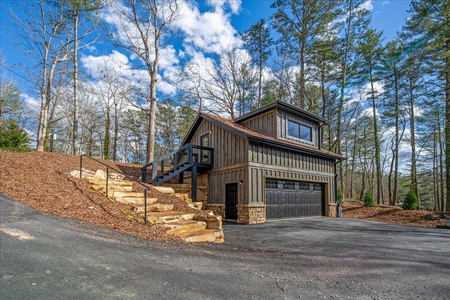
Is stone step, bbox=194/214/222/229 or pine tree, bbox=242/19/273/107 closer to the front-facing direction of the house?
the stone step

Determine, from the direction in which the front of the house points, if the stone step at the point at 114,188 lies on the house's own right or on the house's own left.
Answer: on the house's own right

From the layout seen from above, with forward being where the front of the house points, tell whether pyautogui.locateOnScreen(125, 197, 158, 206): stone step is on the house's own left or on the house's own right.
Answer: on the house's own right

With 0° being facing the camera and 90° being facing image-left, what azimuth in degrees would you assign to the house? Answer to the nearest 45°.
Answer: approximately 315°

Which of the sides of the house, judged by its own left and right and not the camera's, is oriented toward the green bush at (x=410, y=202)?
left

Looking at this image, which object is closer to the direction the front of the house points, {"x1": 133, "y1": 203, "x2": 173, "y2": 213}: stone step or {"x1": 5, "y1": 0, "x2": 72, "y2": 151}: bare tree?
the stone step
